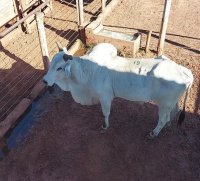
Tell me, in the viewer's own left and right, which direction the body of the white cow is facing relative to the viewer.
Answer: facing to the left of the viewer

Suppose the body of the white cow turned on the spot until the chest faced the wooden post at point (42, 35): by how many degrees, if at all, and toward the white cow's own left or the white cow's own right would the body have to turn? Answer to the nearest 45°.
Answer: approximately 45° to the white cow's own right
